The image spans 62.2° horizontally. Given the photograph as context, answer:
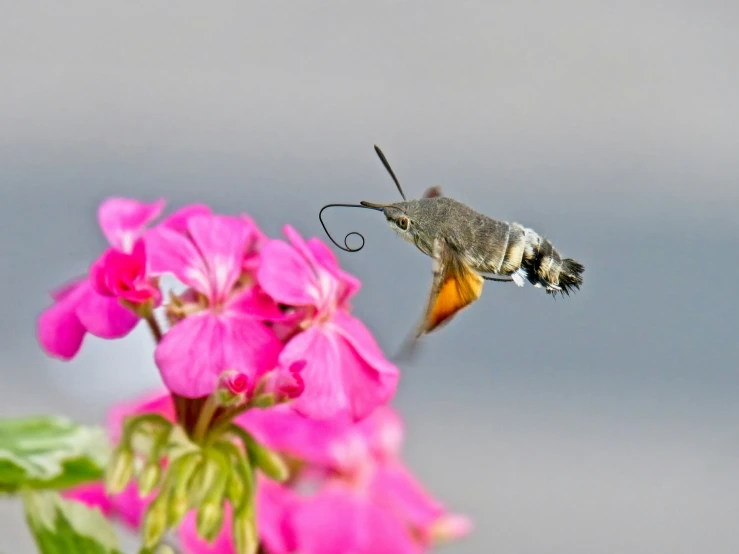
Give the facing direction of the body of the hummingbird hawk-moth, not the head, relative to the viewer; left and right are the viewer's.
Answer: facing to the left of the viewer
